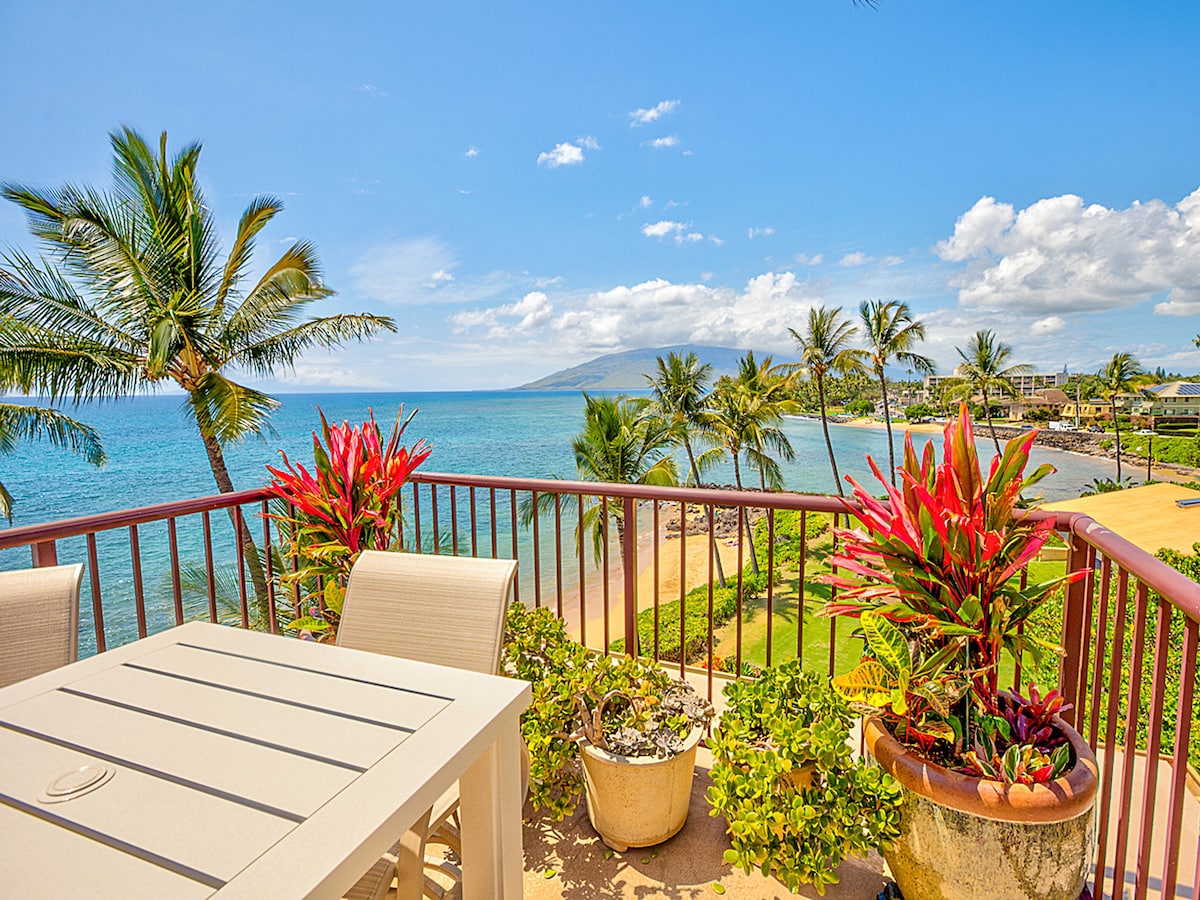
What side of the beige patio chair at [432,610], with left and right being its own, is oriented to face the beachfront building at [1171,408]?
back

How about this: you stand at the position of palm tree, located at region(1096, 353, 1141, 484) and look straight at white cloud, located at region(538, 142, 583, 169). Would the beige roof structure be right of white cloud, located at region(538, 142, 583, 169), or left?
left

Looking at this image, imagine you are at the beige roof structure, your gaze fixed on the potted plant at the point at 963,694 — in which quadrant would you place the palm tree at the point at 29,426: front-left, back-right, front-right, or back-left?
front-right

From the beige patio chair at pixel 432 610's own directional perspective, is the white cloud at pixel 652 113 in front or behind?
behind

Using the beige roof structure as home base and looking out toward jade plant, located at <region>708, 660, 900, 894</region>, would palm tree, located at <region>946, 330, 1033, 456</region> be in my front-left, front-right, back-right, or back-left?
back-right

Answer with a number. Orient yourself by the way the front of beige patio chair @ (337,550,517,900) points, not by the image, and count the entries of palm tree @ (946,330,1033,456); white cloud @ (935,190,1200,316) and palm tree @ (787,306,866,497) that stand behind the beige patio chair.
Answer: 3

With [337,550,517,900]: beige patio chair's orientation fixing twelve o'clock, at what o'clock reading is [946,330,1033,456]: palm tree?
The palm tree is roughly at 6 o'clock from the beige patio chair.

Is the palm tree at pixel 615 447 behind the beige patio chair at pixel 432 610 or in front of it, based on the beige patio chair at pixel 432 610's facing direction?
behind

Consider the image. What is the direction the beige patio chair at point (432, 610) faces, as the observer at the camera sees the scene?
facing the viewer and to the left of the viewer

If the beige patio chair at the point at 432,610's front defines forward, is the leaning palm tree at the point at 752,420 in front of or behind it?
behind

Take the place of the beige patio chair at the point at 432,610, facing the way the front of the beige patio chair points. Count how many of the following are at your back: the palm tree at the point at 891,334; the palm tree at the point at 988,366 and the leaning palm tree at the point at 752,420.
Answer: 3

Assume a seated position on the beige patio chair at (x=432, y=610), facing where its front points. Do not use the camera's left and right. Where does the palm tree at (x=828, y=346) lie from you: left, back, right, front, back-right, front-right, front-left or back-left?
back

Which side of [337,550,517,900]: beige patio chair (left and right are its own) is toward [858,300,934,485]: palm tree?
back

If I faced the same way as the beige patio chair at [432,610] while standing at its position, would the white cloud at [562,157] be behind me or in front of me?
behind
